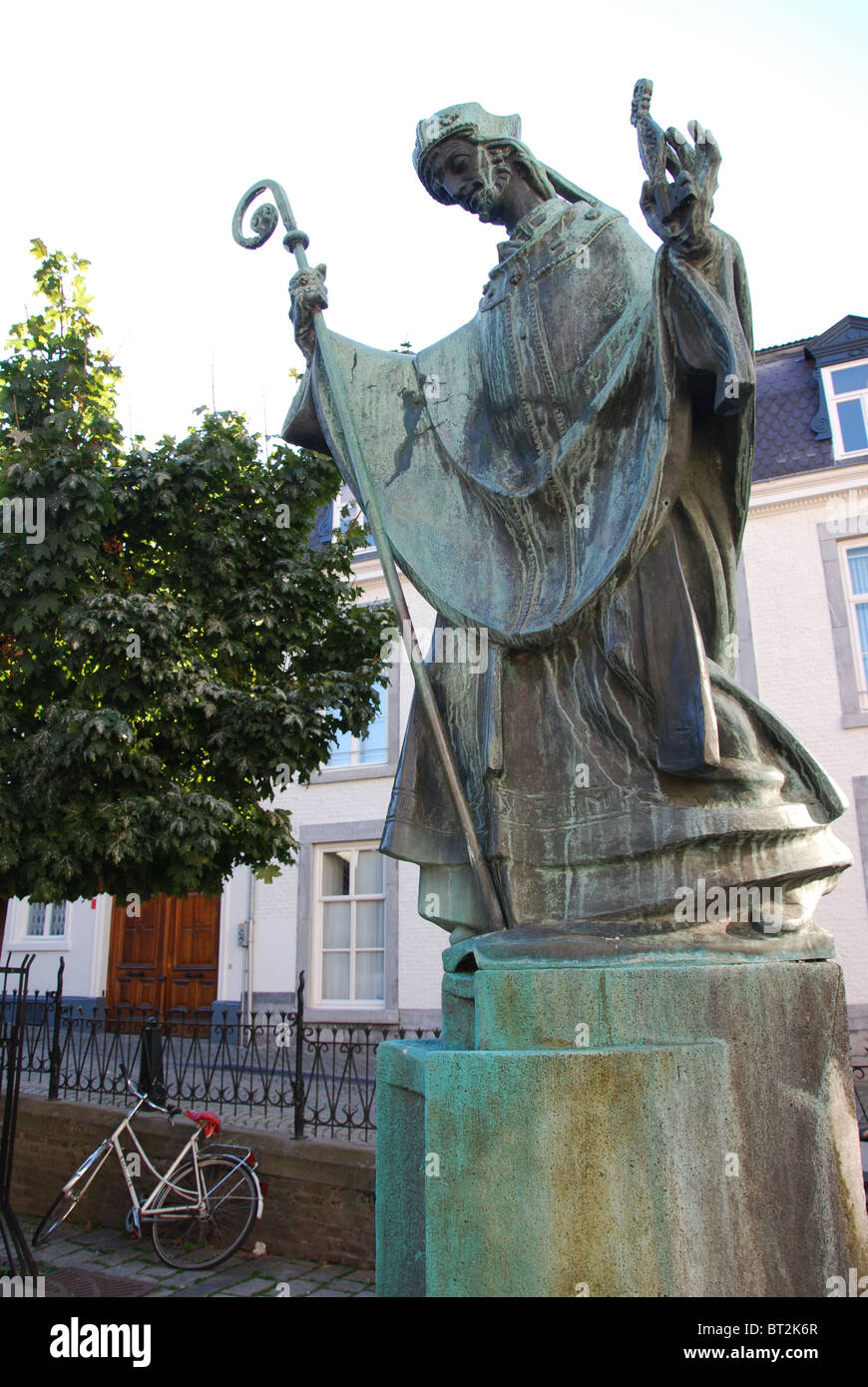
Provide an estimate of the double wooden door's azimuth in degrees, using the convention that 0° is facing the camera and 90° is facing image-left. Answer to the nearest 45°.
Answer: approximately 0°

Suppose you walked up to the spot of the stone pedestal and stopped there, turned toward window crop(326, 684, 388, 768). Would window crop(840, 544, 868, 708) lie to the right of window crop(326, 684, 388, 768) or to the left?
right

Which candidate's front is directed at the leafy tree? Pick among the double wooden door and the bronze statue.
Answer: the double wooden door

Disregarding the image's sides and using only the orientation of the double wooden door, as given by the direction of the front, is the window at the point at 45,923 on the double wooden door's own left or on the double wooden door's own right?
on the double wooden door's own right

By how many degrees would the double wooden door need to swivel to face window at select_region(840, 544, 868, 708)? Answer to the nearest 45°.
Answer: approximately 45° to its left

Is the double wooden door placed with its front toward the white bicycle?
yes

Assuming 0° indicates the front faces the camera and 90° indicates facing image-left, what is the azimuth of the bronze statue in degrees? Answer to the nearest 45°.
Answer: approximately 45°

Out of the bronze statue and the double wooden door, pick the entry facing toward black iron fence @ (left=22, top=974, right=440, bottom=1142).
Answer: the double wooden door

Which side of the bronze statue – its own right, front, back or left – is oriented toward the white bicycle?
right

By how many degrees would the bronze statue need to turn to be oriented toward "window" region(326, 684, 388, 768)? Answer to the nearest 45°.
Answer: approximately 135° to its right

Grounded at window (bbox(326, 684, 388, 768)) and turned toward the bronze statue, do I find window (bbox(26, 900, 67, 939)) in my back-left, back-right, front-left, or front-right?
back-right

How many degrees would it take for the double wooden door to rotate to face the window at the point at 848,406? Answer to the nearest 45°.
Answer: approximately 45° to its left

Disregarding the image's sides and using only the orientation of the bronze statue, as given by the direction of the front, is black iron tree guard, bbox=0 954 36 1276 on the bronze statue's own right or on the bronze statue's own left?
on the bronze statue's own right

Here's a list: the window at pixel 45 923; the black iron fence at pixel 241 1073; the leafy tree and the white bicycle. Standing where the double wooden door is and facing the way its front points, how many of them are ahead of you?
3
